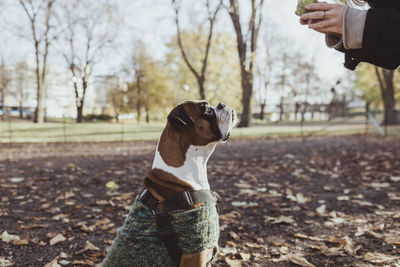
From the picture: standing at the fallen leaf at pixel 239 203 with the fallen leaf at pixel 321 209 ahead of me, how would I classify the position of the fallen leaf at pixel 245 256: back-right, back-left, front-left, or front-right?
front-right

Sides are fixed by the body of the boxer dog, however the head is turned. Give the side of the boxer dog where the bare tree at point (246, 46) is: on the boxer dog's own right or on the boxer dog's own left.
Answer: on the boxer dog's own left

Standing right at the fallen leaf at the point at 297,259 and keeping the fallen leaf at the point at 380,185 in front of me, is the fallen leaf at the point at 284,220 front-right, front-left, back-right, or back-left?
front-left

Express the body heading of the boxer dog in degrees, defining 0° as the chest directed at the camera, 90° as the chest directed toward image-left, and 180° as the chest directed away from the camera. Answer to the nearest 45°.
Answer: approximately 270°

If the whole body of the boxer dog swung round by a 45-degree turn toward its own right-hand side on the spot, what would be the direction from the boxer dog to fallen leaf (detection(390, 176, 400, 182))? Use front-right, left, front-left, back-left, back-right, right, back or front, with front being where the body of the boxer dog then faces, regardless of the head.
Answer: left

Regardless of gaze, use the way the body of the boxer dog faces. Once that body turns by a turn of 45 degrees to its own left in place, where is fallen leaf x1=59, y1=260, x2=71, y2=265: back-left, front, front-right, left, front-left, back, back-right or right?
left

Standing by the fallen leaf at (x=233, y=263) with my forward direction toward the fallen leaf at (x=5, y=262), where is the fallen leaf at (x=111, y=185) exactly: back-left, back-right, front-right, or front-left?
front-right

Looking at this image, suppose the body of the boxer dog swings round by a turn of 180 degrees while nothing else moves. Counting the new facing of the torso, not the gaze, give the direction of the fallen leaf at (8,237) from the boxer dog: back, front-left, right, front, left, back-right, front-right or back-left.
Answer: front-right

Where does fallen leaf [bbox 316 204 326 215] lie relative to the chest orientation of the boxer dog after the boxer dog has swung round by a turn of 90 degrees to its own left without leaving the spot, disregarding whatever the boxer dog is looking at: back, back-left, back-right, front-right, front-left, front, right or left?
front-right

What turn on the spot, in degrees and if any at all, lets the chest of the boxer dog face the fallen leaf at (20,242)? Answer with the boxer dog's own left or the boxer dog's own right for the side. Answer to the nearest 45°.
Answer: approximately 135° to the boxer dog's own left

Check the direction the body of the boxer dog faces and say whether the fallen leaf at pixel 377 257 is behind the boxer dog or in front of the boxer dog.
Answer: in front

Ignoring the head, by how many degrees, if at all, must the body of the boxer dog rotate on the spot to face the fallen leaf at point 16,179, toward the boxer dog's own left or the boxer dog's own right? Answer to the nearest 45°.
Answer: approximately 135° to the boxer dog's own left
